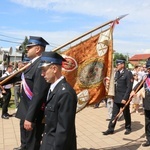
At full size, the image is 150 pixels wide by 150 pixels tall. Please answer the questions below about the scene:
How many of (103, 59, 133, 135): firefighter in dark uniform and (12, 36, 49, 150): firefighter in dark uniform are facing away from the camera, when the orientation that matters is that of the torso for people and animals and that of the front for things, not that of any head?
0

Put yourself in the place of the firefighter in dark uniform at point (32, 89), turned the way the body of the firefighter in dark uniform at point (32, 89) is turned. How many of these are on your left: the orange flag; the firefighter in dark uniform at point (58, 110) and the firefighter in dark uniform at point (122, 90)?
1

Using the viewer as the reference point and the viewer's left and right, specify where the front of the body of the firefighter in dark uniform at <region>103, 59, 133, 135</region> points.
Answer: facing the viewer and to the left of the viewer

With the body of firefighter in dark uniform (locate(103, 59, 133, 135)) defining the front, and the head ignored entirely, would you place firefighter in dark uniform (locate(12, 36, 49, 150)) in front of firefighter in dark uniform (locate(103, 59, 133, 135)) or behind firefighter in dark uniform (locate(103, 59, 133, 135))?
in front

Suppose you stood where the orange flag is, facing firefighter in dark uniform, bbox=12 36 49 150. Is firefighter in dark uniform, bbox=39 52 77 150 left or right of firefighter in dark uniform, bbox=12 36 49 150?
left

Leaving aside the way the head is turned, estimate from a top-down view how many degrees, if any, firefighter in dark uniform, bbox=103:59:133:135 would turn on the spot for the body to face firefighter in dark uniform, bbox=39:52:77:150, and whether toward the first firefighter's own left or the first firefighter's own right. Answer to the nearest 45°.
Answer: approximately 45° to the first firefighter's own left

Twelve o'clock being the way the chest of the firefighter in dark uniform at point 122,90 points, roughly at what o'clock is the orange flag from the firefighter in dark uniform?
The orange flag is roughly at 11 o'clock from the firefighter in dark uniform.
